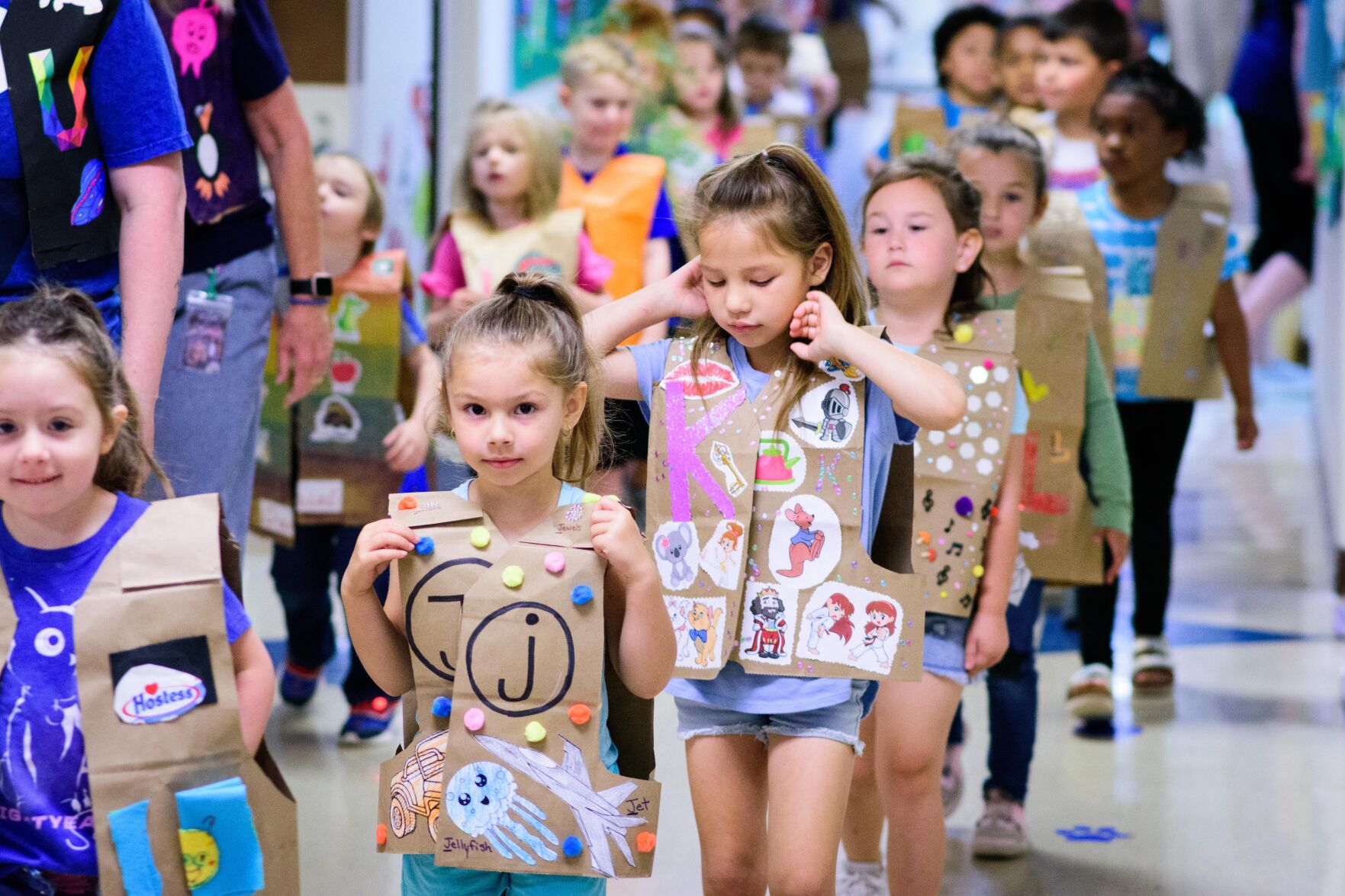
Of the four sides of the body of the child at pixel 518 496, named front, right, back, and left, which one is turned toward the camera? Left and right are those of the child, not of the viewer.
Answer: front

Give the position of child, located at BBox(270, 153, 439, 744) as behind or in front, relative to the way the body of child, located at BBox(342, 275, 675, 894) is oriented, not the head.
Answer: behind

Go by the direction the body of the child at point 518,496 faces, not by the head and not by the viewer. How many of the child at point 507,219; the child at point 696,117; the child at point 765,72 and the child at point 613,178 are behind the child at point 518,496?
4

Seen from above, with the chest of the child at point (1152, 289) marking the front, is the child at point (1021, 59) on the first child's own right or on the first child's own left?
on the first child's own right

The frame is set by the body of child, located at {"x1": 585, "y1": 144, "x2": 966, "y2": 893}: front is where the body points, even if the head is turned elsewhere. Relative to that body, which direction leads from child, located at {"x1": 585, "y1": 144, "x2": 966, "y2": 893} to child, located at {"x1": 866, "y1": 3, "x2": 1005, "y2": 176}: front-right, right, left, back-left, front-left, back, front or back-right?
back

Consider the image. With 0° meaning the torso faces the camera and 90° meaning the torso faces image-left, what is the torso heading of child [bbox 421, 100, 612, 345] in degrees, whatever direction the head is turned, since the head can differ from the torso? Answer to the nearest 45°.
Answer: approximately 0°

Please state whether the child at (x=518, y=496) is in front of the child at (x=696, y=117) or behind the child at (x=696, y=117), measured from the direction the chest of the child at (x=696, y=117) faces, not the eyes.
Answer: in front

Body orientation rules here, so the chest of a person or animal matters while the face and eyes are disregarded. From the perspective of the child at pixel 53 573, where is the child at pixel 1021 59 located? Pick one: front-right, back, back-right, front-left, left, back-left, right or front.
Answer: back-left

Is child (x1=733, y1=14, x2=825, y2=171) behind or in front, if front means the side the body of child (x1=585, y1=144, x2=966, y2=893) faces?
behind

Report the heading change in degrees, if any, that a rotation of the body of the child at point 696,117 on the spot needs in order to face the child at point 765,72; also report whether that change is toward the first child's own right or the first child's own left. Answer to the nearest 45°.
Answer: approximately 180°
